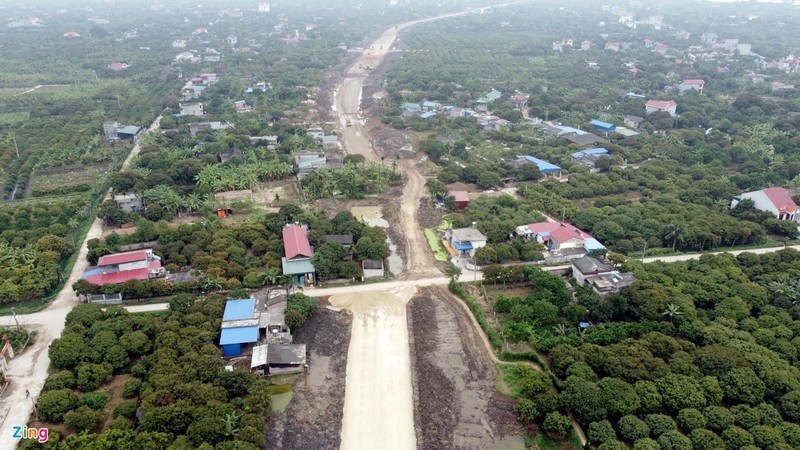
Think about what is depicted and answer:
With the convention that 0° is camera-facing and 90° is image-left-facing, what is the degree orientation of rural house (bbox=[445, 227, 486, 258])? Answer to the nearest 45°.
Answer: approximately 0°

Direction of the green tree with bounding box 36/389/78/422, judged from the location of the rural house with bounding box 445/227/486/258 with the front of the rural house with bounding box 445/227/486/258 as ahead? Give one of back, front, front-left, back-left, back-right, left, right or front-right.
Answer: front-right

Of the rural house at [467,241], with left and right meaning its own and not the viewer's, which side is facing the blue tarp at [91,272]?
right

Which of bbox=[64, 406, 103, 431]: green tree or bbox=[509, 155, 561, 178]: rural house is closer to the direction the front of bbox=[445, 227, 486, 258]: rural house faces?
the green tree

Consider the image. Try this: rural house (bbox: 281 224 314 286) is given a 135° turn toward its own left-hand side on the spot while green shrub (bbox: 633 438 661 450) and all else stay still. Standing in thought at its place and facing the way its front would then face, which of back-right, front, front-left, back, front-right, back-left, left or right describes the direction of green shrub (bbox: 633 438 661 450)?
right

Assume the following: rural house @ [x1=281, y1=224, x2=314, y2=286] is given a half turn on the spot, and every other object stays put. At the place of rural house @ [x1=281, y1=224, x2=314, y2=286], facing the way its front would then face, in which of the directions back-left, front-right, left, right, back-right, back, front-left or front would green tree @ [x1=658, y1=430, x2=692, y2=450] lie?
back-right

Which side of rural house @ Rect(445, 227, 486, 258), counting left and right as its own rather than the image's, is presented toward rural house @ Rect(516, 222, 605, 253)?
left

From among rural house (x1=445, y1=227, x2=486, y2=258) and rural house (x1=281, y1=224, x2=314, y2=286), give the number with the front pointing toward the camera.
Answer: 2

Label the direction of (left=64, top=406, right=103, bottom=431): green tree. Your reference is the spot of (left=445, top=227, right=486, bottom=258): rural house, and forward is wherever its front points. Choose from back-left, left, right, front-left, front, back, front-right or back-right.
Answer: front-right

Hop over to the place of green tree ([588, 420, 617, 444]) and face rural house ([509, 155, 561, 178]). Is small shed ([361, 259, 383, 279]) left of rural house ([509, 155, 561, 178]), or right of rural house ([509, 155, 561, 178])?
left

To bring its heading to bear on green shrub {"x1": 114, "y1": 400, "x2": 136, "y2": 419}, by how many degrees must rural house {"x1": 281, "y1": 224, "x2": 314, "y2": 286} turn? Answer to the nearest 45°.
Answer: approximately 45° to its right

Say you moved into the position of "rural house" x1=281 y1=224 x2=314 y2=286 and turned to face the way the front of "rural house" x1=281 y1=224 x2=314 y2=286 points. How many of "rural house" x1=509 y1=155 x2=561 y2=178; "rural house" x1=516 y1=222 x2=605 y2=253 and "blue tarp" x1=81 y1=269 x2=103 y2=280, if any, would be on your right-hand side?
1

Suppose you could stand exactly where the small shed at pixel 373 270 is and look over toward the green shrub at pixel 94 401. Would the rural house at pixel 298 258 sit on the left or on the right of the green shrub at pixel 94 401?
right

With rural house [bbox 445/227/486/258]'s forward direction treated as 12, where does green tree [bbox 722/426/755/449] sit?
The green tree is roughly at 11 o'clock from the rural house.

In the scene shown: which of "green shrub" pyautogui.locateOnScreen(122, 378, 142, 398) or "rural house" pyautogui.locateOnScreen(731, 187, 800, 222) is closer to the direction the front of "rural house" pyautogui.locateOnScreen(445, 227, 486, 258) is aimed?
the green shrub
